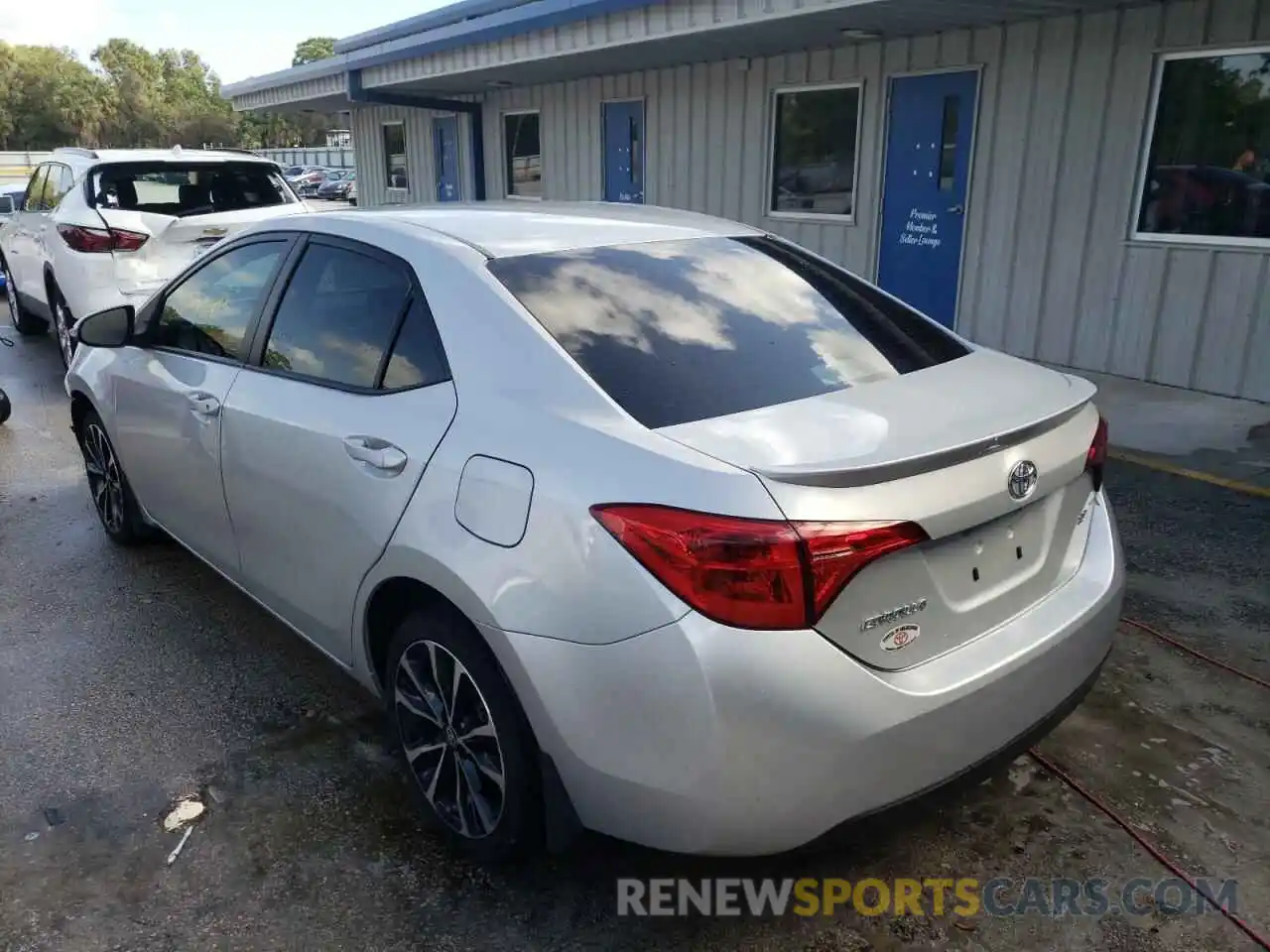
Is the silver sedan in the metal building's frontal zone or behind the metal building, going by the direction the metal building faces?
frontal zone

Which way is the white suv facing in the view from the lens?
facing away from the viewer and to the left of the viewer

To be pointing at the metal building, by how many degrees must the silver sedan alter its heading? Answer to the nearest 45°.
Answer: approximately 90° to its right

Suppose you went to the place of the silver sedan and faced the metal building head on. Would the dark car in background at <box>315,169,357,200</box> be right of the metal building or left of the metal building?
left

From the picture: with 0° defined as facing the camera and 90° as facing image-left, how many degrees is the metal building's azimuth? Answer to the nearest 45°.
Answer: approximately 45°

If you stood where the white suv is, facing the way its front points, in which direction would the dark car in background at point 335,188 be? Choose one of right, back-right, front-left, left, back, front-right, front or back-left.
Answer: front-right

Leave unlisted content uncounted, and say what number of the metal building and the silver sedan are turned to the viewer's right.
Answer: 0

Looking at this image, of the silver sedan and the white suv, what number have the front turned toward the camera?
0

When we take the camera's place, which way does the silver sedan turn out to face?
facing away from the viewer and to the left of the viewer

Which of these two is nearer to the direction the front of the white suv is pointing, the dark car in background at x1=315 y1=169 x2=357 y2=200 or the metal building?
the dark car in background

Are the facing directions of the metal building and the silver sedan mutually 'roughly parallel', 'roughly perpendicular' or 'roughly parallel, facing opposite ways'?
roughly perpendicular

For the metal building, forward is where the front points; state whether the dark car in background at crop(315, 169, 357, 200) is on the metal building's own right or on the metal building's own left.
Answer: on the metal building's own right

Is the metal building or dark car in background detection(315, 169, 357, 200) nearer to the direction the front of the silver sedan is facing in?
the dark car in background

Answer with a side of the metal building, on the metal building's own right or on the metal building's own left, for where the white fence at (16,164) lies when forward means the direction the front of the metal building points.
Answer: on the metal building's own right
